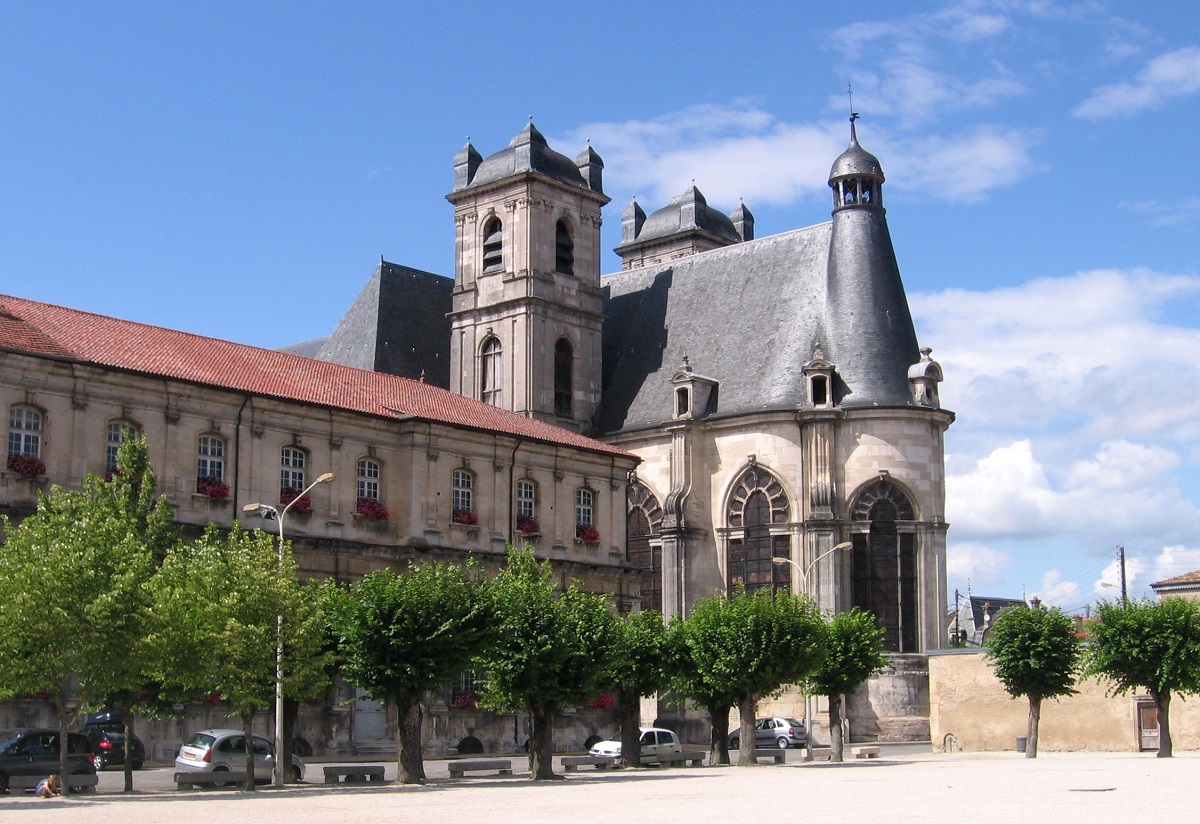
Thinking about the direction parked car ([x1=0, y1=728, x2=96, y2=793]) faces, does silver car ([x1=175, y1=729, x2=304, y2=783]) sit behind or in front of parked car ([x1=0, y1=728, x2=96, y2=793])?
behind

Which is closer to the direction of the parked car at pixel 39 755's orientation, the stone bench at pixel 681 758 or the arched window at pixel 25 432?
the arched window

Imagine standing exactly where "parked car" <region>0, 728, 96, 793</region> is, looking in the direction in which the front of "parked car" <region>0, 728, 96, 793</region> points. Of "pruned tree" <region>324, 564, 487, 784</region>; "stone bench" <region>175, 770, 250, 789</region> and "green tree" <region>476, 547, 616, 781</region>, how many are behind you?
3

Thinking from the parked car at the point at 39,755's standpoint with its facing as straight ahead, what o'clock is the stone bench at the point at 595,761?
The stone bench is roughly at 5 o'clock from the parked car.

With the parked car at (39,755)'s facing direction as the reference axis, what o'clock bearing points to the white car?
The white car is roughly at 5 o'clock from the parked car.

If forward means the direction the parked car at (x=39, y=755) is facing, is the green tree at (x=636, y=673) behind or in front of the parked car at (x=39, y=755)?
behind

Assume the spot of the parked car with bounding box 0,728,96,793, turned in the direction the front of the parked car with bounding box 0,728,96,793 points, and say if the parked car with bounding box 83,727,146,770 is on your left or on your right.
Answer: on your right

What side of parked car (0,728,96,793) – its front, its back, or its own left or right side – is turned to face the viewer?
left

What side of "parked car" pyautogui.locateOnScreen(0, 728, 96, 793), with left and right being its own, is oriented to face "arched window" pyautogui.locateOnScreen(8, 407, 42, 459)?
right

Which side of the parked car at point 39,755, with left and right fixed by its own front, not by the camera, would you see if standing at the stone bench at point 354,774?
back

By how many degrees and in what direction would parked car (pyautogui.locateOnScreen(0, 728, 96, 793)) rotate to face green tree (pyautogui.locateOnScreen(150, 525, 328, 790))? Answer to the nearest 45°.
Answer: approximately 180°
